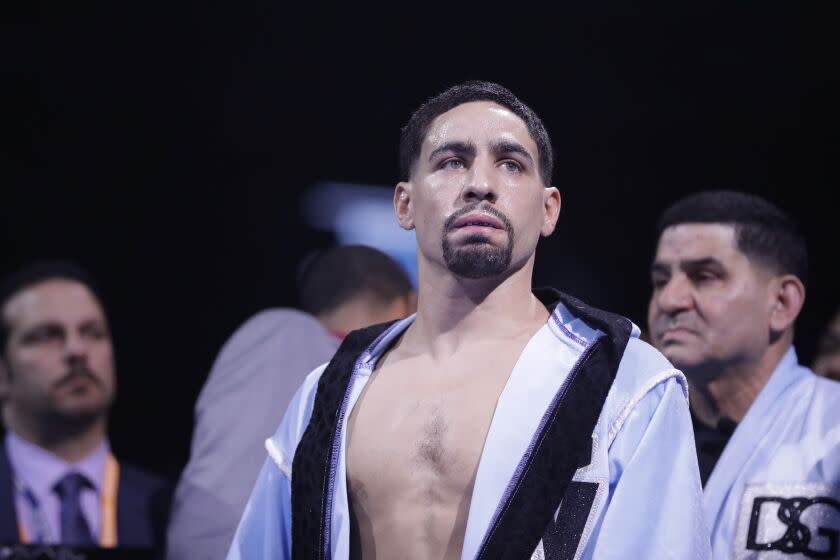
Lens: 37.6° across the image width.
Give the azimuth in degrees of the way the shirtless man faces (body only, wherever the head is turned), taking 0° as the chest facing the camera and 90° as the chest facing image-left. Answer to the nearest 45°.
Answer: approximately 0°

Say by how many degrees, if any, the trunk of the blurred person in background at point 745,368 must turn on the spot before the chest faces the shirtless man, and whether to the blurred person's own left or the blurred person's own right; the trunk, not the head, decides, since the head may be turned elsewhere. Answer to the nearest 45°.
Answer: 0° — they already face them

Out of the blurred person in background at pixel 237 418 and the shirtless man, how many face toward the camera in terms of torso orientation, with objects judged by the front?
1

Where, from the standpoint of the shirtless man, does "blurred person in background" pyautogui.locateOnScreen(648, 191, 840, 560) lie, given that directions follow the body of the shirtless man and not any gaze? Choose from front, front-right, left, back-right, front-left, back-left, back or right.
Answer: back-left

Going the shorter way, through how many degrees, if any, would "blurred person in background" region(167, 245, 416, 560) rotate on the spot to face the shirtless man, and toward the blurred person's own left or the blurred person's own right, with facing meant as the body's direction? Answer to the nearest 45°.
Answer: approximately 90° to the blurred person's own right

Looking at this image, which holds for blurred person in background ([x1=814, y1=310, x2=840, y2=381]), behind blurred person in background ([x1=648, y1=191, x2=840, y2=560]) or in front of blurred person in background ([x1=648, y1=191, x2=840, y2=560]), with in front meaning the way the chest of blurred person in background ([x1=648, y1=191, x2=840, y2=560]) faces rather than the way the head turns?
behind

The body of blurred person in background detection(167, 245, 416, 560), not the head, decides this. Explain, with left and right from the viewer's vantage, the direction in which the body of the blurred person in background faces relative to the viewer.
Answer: facing away from the viewer and to the right of the viewer

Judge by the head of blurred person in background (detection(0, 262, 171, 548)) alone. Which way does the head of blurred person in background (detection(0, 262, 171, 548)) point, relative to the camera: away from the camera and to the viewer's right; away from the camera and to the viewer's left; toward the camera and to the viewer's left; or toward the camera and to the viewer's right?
toward the camera and to the viewer's right

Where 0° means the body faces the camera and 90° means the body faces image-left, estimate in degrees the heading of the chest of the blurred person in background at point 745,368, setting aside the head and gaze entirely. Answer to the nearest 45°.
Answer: approximately 45°
